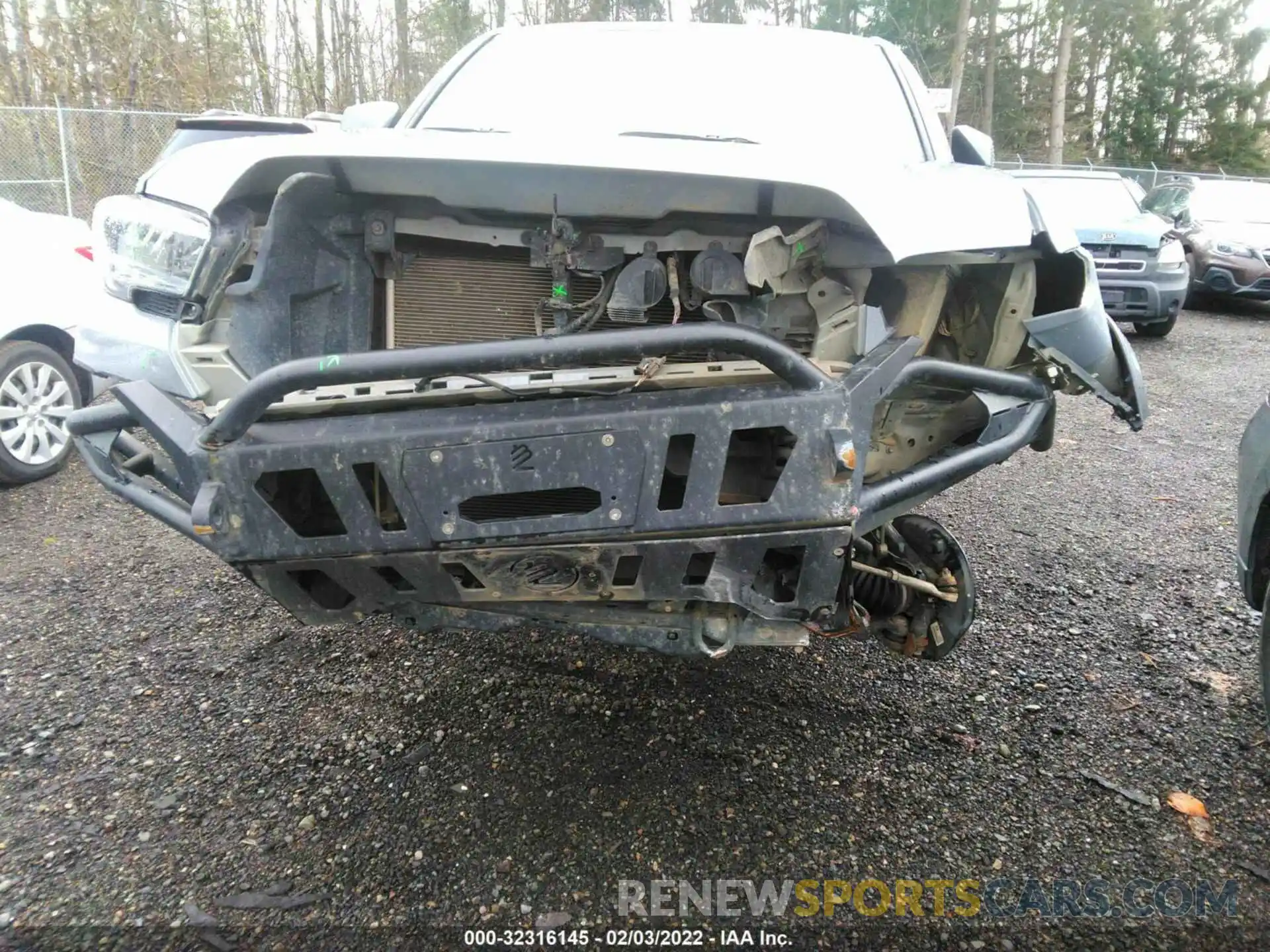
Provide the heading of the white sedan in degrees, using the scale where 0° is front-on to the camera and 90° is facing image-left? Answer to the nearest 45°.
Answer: approximately 45°

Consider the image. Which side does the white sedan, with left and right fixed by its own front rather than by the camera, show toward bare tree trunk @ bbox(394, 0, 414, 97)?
back

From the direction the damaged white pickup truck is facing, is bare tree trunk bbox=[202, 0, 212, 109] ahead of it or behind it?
behind

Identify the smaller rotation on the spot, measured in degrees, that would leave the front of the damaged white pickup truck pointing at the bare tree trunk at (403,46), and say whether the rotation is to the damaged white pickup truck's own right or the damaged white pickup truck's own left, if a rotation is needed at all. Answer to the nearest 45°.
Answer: approximately 180°

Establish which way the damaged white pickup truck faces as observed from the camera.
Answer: facing the viewer

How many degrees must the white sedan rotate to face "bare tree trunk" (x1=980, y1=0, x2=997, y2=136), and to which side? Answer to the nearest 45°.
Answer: approximately 180°

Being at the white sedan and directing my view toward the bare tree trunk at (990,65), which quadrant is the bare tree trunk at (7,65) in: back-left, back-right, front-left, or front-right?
front-left

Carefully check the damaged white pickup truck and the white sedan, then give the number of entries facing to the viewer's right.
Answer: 0

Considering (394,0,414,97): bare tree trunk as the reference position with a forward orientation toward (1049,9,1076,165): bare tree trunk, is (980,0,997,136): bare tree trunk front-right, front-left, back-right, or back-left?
front-left

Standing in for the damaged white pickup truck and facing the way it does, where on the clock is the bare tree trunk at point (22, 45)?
The bare tree trunk is roughly at 5 o'clock from the damaged white pickup truck.

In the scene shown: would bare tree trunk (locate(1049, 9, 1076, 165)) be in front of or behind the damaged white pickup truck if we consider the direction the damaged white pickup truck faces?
behind

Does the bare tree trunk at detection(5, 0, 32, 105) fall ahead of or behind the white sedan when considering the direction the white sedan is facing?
behind

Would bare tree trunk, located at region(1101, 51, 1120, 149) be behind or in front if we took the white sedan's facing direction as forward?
behind
